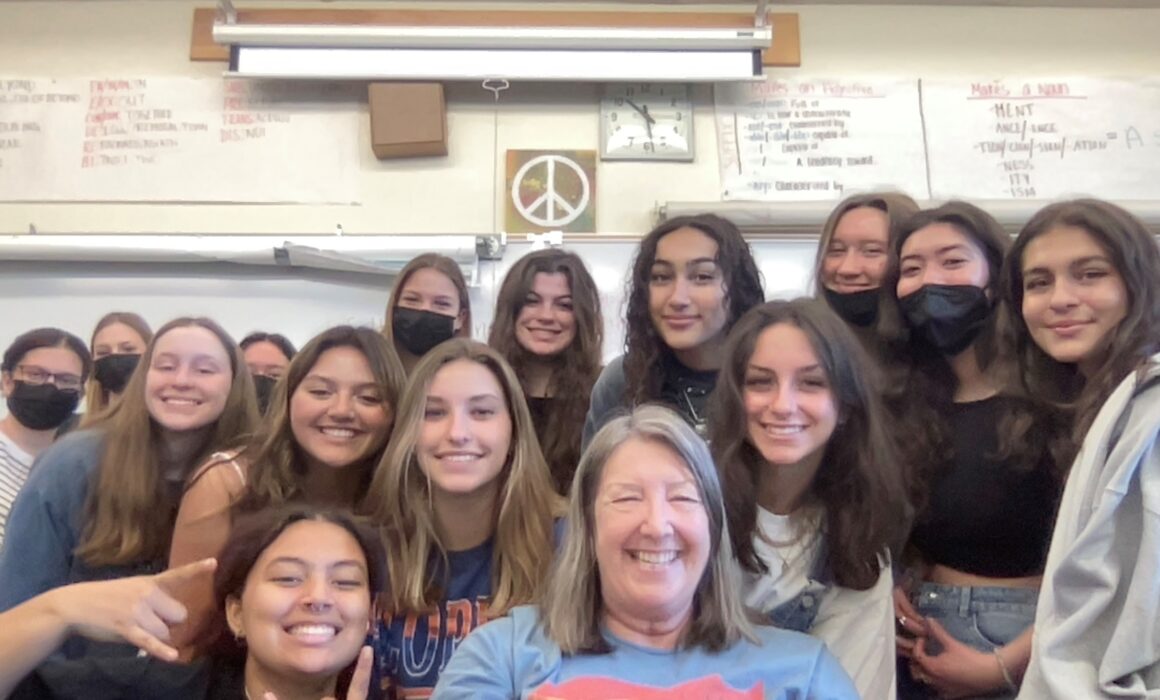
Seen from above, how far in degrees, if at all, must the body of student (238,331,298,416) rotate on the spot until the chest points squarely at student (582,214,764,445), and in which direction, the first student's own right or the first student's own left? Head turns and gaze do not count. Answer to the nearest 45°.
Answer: approximately 45° to the first student's own left

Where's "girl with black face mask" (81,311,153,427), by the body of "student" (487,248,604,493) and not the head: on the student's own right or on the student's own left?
on the student's own right

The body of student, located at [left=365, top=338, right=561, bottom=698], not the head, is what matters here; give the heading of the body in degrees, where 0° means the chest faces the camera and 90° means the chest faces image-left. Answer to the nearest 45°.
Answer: approximately 0°

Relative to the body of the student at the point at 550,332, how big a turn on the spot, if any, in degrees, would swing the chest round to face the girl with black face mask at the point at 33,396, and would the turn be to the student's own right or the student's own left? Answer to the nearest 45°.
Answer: approximately 90° to the student's own right

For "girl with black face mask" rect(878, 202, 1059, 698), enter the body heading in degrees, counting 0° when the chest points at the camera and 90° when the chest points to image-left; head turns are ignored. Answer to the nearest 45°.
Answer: approximately 45°
